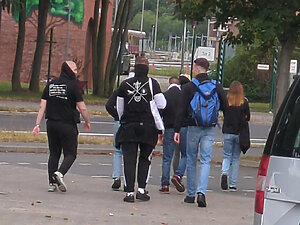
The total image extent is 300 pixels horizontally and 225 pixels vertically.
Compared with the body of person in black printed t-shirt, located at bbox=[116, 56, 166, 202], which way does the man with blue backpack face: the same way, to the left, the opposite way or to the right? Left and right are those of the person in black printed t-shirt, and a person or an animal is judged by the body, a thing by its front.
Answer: the same way

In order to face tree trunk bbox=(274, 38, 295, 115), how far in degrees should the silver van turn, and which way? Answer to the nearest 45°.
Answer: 0° — it already faces it

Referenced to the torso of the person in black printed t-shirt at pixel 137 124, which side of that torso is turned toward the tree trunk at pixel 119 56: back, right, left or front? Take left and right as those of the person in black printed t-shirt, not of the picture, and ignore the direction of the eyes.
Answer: front

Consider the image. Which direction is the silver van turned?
away from the camera

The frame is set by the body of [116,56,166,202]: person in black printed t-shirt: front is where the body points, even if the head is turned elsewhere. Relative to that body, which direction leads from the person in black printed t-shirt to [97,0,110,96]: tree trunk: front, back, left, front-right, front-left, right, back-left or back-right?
front

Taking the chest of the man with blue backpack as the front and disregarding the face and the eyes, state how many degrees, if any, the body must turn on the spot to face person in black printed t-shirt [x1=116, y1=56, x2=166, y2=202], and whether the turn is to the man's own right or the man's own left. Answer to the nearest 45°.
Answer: approximately 90° to the man's own left

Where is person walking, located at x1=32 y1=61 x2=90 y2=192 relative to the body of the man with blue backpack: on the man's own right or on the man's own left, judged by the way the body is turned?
on the man's own left

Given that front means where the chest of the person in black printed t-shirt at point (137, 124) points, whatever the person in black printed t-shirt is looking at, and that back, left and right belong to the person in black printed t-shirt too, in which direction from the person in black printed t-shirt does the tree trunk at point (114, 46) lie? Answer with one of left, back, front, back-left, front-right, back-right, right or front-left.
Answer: front

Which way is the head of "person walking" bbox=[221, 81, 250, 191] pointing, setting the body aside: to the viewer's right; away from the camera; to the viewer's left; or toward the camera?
away from the camera

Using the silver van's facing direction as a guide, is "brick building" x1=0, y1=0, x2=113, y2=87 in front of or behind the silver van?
in front

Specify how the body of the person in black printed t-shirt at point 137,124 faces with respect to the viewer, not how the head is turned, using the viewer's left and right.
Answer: facing away from the viewer

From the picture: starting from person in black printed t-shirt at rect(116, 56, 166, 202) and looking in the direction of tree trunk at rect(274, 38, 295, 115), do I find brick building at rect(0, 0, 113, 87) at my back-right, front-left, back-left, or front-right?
front-left

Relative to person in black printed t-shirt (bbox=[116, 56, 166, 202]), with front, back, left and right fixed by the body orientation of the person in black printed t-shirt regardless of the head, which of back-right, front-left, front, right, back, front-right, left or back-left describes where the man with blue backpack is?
right

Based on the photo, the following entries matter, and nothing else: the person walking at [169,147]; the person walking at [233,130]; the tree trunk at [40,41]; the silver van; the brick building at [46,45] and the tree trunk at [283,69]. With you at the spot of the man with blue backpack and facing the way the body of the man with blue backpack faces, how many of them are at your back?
1

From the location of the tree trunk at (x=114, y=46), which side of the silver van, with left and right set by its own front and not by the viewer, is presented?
front

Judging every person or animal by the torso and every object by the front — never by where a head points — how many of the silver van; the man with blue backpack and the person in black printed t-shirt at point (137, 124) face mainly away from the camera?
3

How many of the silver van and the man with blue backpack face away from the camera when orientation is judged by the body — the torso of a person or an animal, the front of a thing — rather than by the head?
2

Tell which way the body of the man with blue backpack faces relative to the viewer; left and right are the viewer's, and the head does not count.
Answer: facing away from the viewer
